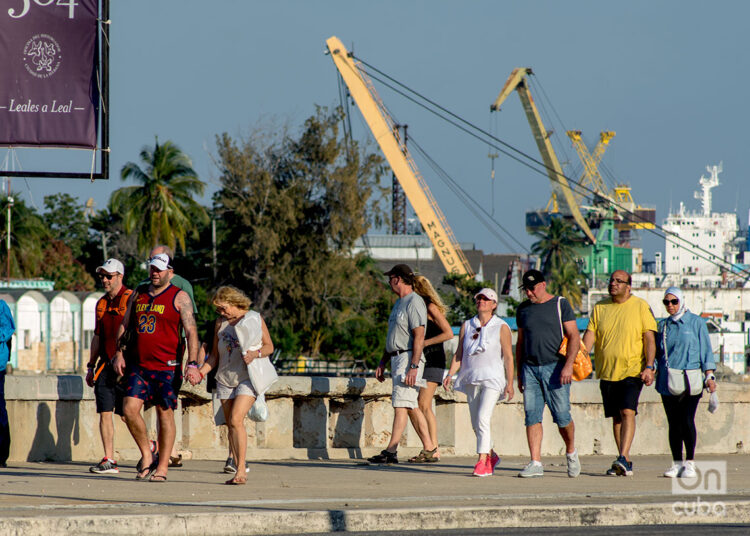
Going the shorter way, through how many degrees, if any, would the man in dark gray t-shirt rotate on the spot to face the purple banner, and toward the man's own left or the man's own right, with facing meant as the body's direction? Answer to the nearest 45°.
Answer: approximately 45° to the man's own right

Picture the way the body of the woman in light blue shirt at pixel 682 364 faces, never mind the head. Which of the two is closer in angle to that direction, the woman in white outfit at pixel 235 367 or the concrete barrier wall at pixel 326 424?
the woman in white outfit

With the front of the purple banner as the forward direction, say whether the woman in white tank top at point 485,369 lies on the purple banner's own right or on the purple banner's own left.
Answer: on the purple banner's own left

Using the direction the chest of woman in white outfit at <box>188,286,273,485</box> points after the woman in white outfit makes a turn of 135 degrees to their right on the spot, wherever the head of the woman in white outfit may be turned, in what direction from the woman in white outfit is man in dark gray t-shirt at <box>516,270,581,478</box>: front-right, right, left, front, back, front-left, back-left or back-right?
right

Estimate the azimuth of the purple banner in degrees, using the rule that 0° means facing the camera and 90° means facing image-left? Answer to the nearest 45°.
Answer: approximately 0°

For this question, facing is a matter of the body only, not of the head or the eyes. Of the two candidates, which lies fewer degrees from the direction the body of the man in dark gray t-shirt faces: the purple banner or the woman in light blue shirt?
the purple banner

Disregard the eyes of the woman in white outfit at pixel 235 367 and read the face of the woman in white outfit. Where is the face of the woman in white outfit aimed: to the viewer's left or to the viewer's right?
to the viewer's left
